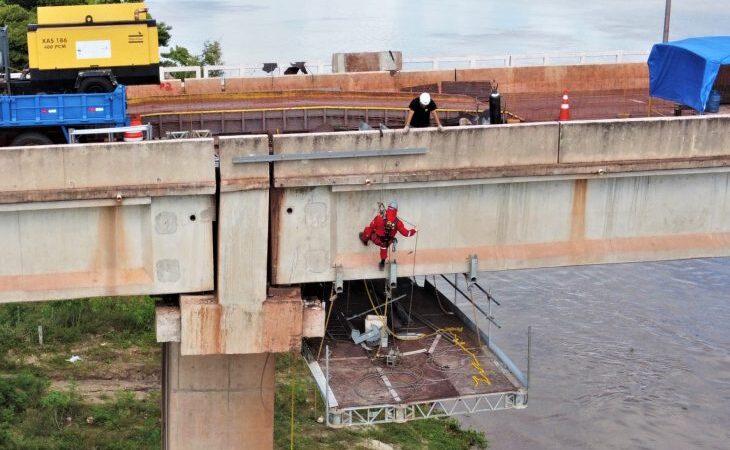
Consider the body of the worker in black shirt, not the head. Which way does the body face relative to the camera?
toward the camera

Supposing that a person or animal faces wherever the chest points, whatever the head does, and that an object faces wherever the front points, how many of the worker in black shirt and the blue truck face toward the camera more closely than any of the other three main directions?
1

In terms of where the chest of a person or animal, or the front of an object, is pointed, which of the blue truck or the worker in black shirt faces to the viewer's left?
the blue truck

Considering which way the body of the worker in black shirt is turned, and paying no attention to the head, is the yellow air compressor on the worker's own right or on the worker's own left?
on the worker's own right

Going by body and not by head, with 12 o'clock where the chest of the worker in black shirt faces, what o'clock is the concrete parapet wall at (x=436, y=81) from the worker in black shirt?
The concrete parapet wall is roughly at 6 o'clock from the worker in black shirt.

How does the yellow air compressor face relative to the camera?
to the viewer's left

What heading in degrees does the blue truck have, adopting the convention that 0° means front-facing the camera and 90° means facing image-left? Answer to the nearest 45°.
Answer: approximately 90°

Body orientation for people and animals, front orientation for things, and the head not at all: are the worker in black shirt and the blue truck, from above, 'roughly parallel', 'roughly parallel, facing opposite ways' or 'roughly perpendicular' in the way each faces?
roughly perpendicular
